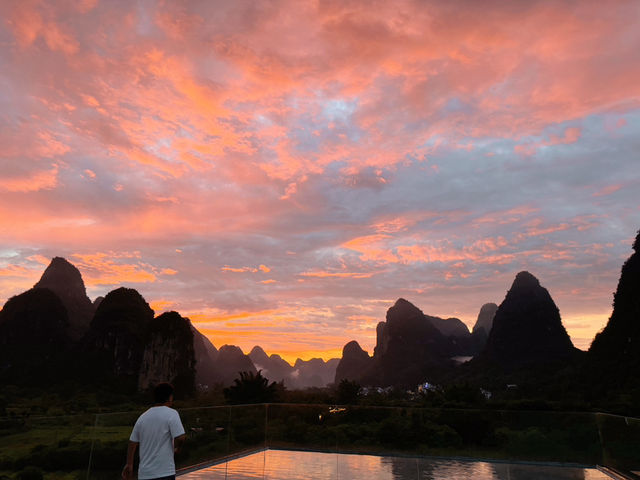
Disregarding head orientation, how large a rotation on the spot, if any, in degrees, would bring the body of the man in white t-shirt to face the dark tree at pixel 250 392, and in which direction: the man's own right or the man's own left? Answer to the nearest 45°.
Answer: approximately 45° to the man's own left

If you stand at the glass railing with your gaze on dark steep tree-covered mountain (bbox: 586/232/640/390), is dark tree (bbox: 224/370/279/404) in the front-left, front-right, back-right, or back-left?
front-left

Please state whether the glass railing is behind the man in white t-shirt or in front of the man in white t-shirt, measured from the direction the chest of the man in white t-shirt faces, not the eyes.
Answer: in front

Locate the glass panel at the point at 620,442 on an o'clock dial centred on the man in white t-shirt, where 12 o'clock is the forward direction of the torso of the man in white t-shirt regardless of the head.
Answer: The glass panel is roughly at 1 o'clock from the man in white t-shirt.

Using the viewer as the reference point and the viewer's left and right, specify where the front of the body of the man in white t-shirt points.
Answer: facing away from the viewer and to the right of the viewer
